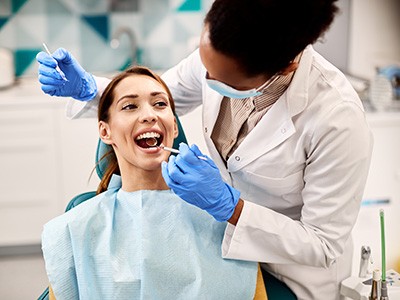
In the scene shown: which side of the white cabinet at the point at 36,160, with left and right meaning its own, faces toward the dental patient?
front

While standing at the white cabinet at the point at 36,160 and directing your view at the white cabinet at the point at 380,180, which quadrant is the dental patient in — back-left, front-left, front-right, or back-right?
front-right

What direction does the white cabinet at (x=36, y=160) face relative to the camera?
toward the camera

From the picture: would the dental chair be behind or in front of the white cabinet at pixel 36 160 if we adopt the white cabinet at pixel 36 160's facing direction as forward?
in front

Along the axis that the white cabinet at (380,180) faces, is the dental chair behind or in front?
in front

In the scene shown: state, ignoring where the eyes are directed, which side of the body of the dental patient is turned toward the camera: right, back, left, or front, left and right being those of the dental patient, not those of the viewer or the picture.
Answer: front

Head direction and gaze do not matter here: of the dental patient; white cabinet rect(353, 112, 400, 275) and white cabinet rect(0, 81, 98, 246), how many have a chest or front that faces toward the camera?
3

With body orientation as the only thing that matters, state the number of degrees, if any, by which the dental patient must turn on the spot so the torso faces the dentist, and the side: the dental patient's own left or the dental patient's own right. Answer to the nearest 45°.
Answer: approximately 90° to the dental patient's own left

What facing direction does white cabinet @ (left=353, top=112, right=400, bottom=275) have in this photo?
toward the camera

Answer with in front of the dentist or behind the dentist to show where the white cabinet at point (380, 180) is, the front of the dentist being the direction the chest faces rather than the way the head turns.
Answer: behind

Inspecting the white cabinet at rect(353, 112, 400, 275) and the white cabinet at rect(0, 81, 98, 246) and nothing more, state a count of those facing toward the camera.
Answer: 2

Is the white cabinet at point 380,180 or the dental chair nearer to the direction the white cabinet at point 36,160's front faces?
the dental chair

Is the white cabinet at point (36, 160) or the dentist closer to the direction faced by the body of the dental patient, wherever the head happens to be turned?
the dentist

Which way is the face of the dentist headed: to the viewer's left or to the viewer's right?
to the viewer's left
